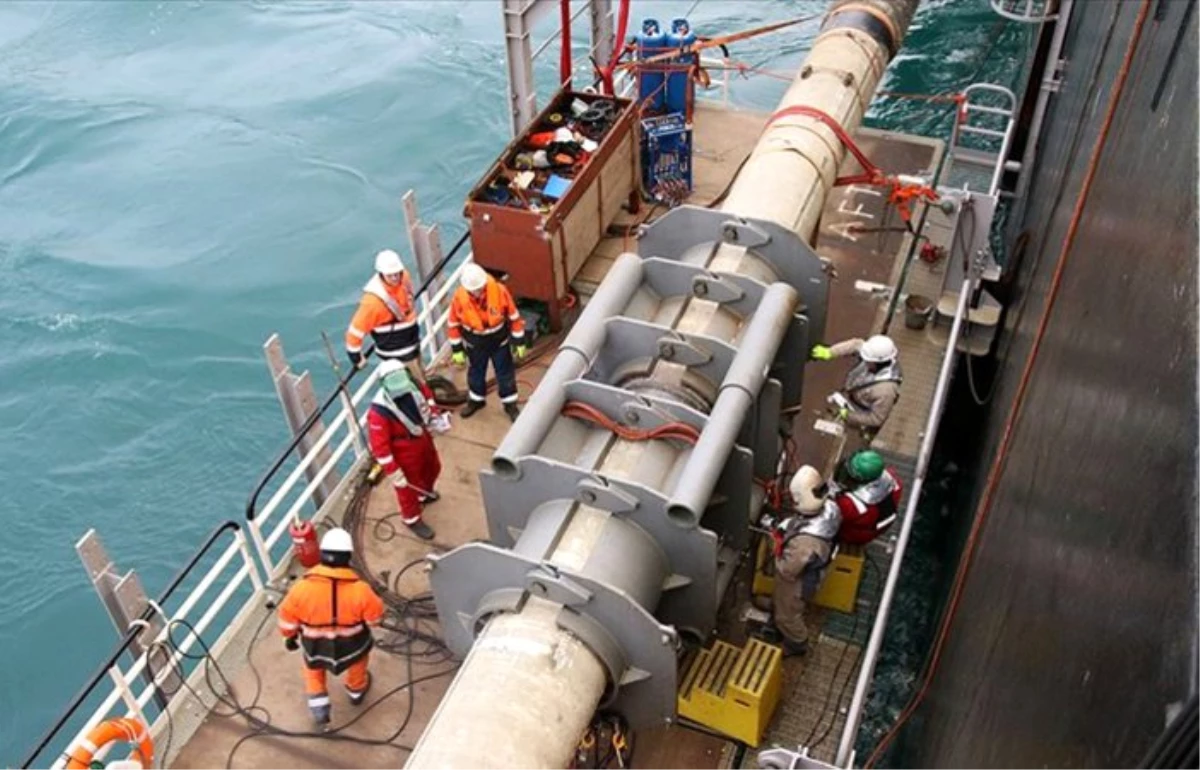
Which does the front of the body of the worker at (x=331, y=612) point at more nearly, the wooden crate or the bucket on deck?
the wooden crate

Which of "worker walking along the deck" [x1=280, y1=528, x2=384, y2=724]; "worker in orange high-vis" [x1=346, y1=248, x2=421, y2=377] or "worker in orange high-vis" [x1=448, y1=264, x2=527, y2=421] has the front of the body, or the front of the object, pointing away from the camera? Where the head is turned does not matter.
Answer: the worker walking along the deck

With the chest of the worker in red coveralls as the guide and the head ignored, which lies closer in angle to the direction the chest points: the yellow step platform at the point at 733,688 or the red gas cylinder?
the yellow step platform

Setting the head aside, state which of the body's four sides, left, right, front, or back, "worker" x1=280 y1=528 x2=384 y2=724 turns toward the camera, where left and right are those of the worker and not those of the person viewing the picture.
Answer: back

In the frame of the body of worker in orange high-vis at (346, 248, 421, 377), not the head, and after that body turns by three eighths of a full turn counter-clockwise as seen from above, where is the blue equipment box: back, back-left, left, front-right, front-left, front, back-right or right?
front-right

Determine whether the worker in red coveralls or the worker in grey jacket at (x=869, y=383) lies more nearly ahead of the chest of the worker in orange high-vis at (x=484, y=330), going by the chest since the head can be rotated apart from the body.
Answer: the worker in red coveralls

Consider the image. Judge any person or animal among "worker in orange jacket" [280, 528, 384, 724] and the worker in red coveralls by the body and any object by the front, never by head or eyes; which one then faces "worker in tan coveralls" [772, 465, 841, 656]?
the worker in red coveralls

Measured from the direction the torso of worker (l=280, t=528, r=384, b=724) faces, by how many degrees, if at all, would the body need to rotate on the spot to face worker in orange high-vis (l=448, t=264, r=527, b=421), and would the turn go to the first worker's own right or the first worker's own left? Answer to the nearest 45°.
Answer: approximately 45° to the first worker's own right

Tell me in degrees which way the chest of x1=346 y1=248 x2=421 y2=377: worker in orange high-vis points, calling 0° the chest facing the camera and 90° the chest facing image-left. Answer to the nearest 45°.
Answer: approximately 315°

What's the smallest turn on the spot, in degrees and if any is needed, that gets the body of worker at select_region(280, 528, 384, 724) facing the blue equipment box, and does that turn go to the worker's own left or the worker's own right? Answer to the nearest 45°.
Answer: approximately 45° to the worker's own right

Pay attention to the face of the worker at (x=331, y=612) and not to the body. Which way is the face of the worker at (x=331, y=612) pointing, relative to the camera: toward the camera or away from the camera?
away from the camera
